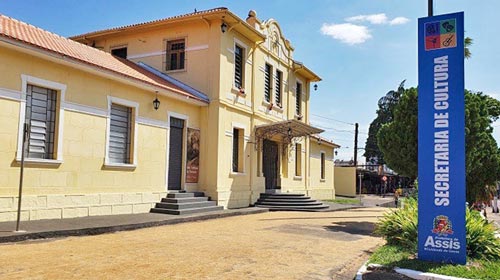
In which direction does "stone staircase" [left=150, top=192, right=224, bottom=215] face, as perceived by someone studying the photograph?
facing the viewer and to the right of the viewer

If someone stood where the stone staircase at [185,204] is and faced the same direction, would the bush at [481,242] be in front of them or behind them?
in front

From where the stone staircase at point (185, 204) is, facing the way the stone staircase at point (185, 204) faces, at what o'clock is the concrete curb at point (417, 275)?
The concrete curb is roughly at 1 o'clock from the stone staircase.

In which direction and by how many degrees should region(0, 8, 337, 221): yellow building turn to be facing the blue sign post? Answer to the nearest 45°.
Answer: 0° — it already faces it

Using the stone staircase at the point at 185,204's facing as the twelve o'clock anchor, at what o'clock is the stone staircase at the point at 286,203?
the stone staircase at the point at 286,203 is roughly at 9 o'clock from the stone staircase at the point at 185,204.

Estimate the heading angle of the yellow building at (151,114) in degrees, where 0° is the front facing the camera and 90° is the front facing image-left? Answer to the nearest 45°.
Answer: approximately 315°
